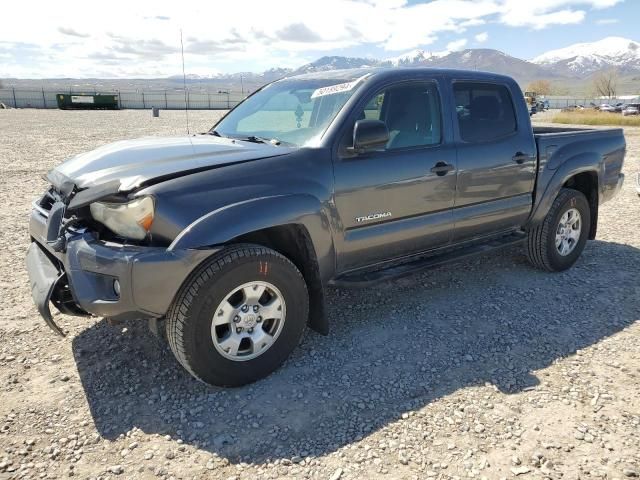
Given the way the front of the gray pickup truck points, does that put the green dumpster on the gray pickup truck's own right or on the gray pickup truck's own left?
on the gray pickup truck's own right

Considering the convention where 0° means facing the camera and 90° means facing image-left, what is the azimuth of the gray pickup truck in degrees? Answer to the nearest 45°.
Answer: approximately 45°
